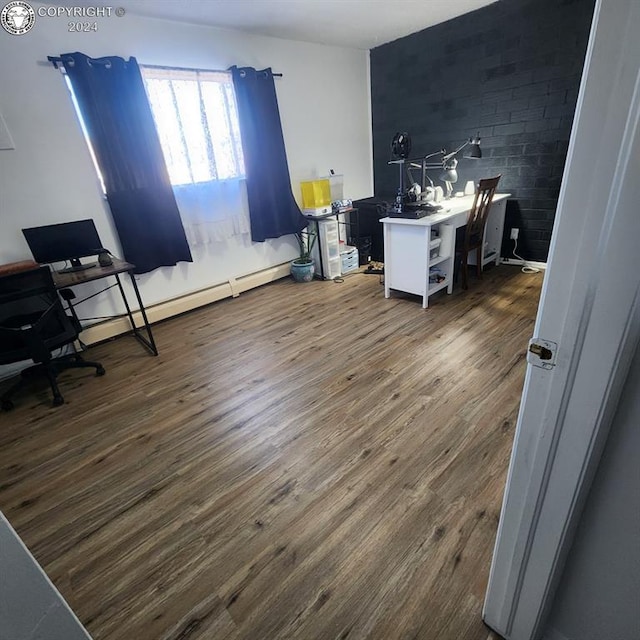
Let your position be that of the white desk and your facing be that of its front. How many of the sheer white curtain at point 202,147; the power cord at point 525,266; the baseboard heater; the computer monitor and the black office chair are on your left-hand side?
1

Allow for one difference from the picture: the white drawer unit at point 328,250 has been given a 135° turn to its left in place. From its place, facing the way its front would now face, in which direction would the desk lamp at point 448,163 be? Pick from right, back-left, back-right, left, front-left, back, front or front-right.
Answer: right

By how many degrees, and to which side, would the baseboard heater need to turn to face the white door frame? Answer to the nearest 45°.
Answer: approximately 45° to its right

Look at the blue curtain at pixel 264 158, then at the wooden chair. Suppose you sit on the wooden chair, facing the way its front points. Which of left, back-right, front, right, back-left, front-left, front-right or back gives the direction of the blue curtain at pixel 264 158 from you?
front-left

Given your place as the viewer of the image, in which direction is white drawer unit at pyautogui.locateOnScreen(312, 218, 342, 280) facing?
facing the viewer and to the right of the viewer

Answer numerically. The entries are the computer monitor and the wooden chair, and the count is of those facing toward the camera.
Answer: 1

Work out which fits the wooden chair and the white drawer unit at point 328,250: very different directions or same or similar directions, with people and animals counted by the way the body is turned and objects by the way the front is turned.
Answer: very different directions

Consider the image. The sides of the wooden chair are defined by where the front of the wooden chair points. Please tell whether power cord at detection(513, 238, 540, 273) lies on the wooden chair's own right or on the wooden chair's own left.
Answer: on the wooden chair's own right

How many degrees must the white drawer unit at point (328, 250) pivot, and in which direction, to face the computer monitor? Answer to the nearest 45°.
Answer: approximately 90° to its right
